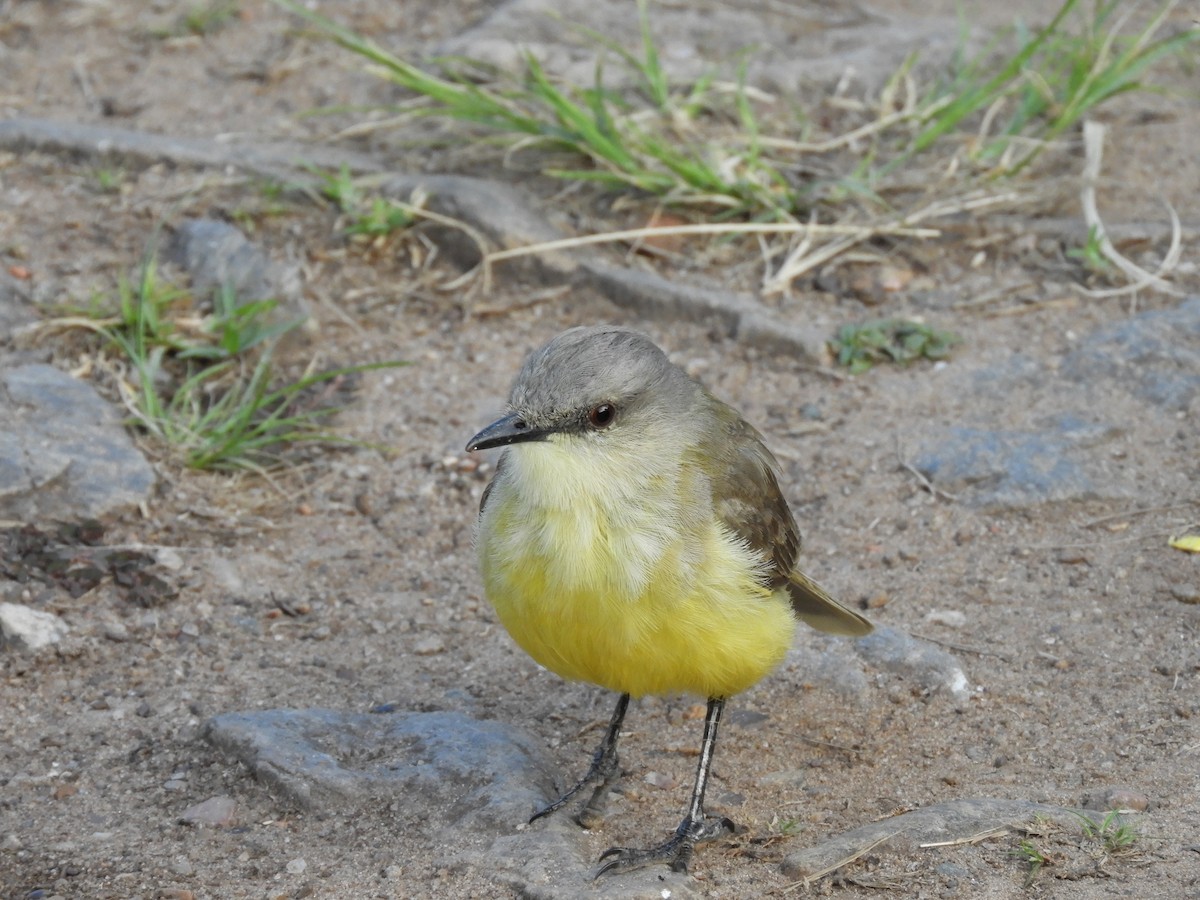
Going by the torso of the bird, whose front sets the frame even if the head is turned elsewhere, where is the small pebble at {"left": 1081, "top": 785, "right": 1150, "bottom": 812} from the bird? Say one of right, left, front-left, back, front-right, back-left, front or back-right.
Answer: back-left

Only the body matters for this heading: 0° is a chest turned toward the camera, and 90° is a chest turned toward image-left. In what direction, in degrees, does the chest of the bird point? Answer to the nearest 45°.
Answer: approximately 45°

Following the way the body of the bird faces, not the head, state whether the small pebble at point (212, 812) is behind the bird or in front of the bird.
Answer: in front

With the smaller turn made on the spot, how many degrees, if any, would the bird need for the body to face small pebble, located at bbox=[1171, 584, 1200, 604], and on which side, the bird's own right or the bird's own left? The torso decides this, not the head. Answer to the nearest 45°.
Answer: approximately 180°

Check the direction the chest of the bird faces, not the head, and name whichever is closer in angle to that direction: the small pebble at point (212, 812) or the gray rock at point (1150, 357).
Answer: the small pebble

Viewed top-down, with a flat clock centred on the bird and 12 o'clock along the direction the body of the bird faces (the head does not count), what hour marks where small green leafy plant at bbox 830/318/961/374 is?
The small green leafy plant is roughly at 5 o'clock from the bird.

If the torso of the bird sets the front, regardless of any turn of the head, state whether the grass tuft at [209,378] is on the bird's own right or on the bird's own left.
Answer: on the bird's own right

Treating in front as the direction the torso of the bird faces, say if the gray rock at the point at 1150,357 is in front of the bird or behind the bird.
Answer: behind

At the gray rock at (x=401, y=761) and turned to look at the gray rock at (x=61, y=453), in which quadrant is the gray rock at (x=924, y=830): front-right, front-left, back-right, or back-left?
back-right

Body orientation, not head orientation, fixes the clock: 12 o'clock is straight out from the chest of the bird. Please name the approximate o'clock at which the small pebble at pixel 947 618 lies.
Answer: The small pebble is roughly at 6 o'clock from the bird.

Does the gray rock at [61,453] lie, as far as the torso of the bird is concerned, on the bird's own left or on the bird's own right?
on the bird's own right

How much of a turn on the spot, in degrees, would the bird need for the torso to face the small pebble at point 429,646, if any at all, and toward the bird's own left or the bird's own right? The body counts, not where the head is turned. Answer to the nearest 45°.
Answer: approximately 90° to the bird's own right
